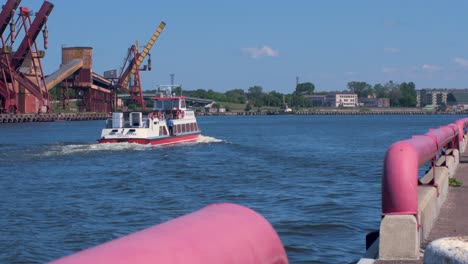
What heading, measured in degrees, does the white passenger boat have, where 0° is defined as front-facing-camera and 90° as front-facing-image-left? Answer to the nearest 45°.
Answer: approximately 225°

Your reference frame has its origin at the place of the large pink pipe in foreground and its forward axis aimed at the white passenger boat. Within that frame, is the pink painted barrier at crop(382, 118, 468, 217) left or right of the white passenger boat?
right

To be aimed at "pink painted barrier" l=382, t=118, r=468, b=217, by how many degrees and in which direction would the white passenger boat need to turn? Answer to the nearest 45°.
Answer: approximately 135° to its right

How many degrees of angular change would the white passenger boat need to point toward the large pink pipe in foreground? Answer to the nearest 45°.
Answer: approximately 135° to its right
